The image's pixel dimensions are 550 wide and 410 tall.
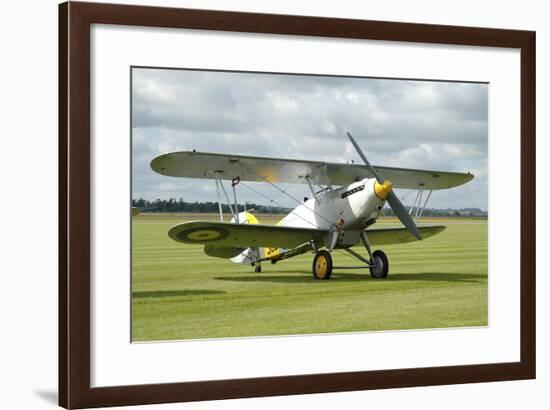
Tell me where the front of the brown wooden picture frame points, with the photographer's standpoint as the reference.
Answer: facing the viewer and to the right of the viewer
